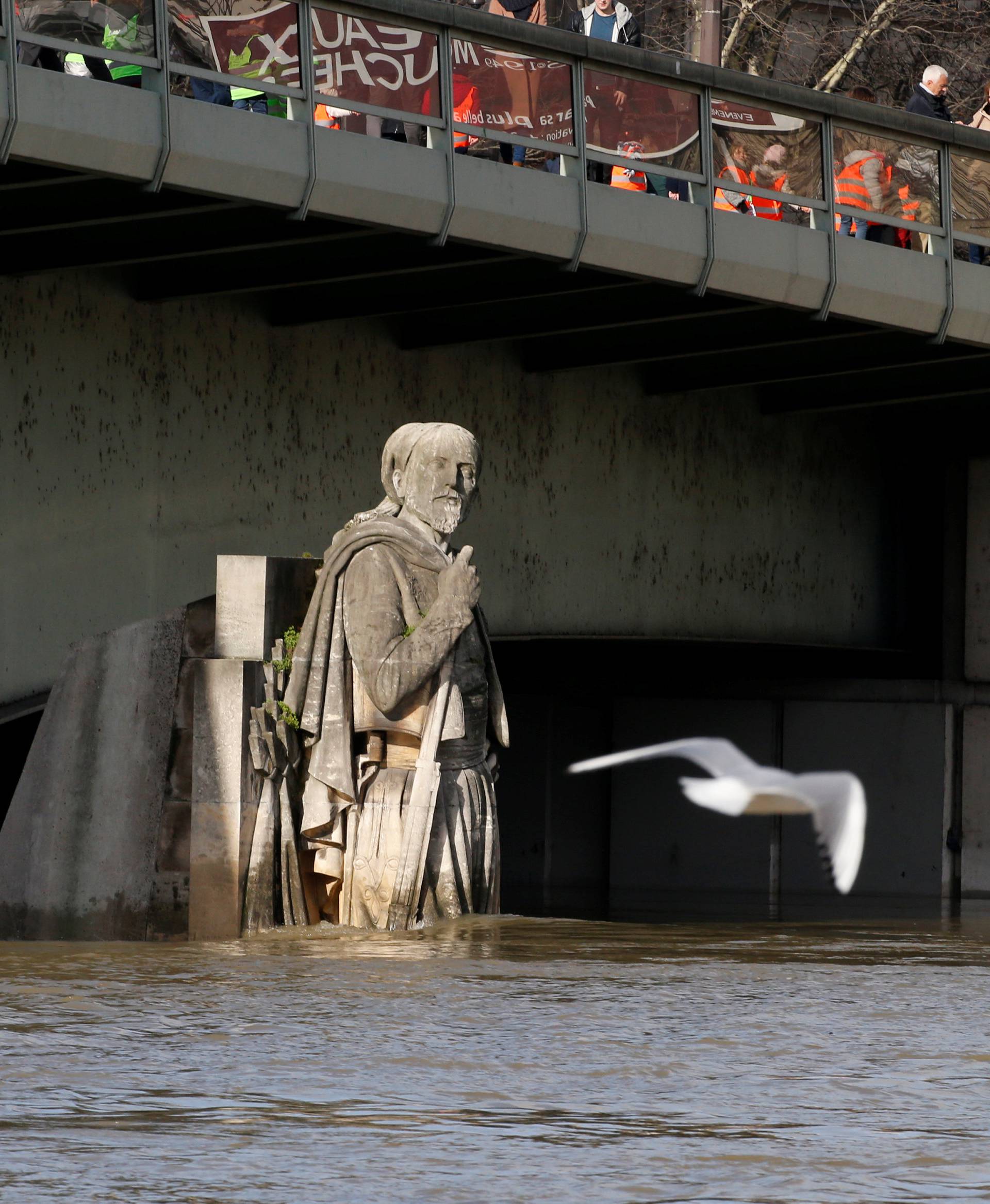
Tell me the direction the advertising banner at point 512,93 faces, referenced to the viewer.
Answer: facing away from the viewer

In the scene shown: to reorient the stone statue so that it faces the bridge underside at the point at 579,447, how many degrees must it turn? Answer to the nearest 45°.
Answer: approximately 135° to its left

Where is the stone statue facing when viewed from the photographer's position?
facing the viewer and to the right of the viewer

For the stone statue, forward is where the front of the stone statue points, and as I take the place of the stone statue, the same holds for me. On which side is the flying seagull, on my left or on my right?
on my left

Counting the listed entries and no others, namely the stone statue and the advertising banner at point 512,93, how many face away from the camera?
1

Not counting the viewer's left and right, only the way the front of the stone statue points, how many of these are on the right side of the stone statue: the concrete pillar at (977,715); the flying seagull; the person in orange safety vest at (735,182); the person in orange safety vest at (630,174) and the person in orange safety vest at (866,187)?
0

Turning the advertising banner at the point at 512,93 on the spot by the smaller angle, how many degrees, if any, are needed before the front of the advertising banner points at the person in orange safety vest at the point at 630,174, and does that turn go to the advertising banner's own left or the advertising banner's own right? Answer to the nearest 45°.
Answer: approximately 45° to the advertising banner's own right

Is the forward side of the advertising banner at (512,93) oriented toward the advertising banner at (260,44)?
no
